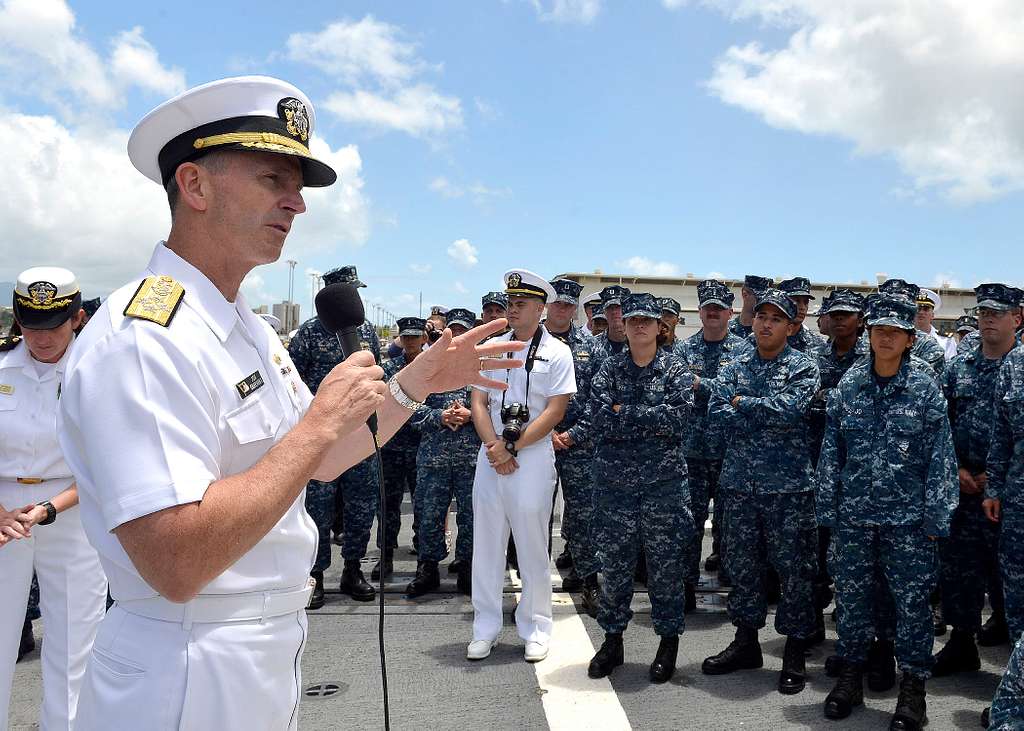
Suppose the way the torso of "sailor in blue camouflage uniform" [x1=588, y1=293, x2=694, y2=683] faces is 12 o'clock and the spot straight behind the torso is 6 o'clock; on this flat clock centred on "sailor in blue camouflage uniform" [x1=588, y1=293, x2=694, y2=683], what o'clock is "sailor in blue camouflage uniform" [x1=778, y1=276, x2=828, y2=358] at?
"sailor in blue camouflage uniform" [x1=778, y1=276, x2=828, y2=358] is roughly at 7 o'clock from "sailor in blue camouflage uniform" [x1=588, y1=293, x2=694, y2=683].

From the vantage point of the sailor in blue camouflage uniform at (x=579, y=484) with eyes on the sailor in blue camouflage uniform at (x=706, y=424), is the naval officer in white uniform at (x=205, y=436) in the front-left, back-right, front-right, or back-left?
back-right

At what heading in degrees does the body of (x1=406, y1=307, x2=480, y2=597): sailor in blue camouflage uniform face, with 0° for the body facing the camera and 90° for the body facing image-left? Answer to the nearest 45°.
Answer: approximately 0°

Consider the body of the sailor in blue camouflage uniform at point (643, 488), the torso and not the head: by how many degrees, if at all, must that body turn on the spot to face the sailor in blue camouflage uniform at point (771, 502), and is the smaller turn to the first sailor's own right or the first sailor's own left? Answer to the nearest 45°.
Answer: approximately 90° to the first sailor's own left

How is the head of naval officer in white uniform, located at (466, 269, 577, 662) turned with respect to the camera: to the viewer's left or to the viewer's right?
to the viewer's left

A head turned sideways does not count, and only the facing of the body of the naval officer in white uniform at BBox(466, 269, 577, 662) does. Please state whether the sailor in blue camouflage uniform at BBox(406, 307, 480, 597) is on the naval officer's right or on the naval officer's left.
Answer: on the naval officer's right

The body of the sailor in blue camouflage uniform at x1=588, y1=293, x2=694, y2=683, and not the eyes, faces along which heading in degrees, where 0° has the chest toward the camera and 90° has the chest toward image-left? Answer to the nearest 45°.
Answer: approximately 0°

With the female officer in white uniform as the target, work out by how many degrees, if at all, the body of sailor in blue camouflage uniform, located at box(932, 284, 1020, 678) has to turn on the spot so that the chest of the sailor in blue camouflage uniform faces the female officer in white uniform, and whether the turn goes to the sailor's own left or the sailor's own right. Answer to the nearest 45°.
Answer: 0° — they already face them

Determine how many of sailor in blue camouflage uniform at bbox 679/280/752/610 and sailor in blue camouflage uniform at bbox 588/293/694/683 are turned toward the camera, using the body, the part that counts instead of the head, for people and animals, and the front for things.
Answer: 2
